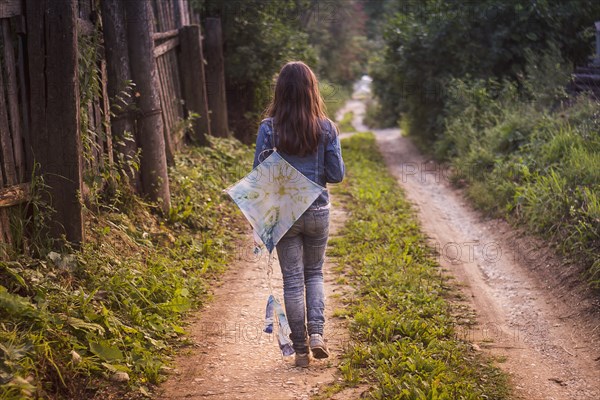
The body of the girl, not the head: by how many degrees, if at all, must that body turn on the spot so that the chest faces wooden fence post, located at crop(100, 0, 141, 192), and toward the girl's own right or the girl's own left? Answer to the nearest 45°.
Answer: approximately 45° to the girl's own left

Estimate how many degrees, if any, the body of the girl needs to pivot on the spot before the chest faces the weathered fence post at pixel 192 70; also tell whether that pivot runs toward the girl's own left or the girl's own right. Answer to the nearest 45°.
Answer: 0° — they already face it

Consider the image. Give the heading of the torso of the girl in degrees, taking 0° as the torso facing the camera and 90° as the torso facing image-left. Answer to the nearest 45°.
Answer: approximately 180°

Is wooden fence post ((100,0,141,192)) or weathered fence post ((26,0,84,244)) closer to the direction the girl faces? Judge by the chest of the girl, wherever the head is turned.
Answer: the wooden fence post

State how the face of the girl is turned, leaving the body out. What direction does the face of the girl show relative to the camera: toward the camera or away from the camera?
away from the camera

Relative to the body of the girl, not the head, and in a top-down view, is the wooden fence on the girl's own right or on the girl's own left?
on the girl's own left
